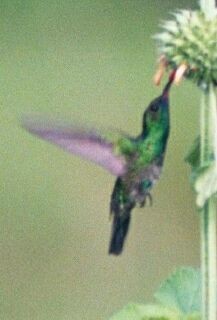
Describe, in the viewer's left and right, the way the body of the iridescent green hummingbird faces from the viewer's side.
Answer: facing to the right of the viewer
